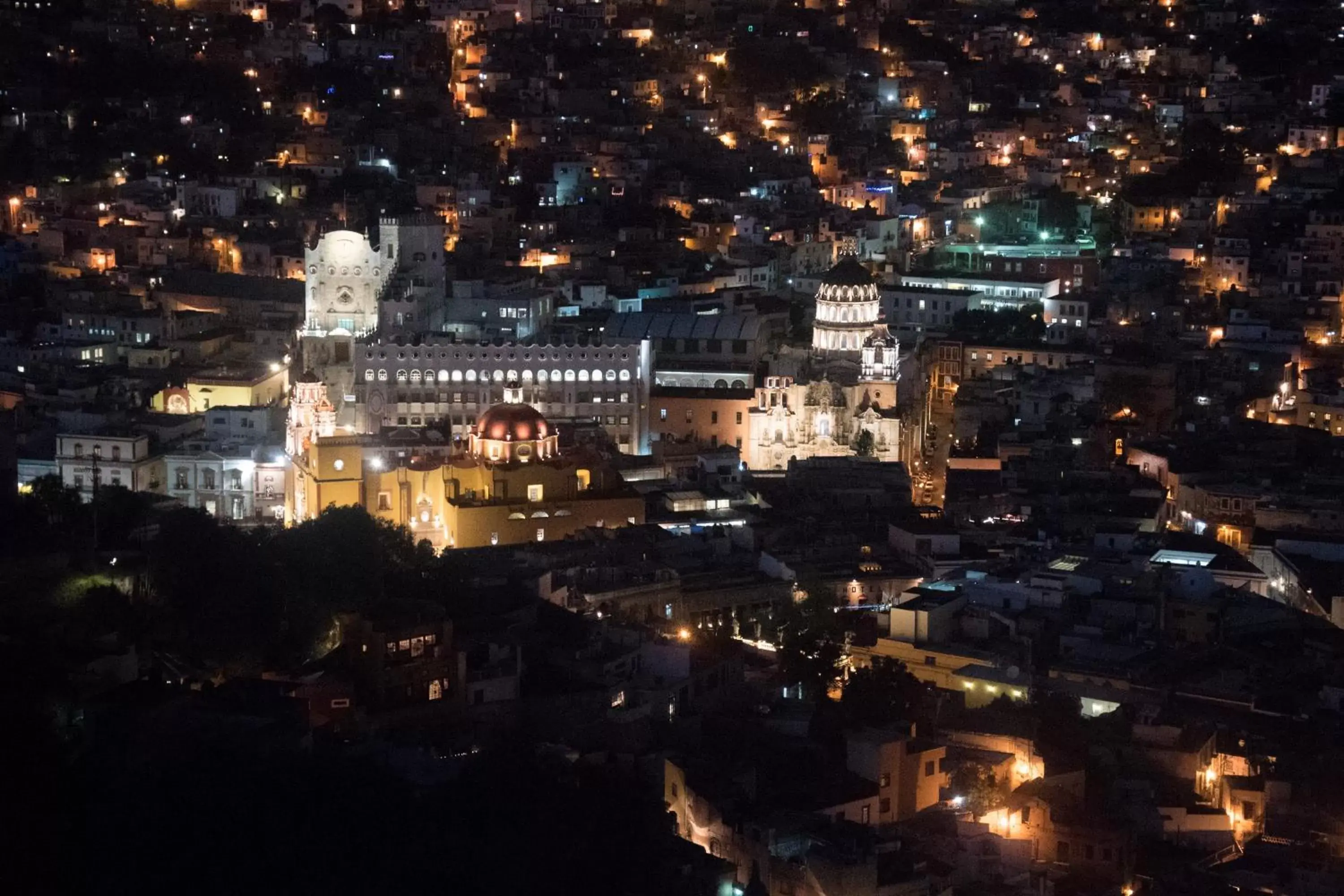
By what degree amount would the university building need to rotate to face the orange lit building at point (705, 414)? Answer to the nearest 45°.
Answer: approximately 90° to its left

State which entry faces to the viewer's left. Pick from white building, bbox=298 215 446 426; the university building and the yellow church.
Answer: the yellow church

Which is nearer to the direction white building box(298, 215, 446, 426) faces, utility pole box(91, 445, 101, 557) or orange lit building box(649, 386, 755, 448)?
the utility pole

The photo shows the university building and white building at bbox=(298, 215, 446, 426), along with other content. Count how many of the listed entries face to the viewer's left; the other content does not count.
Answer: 0

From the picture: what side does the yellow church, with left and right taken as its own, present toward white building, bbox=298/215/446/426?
right

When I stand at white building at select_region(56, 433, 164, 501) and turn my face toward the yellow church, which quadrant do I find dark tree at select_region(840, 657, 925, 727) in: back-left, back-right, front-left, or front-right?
front-right

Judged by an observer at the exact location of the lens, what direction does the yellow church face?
facing to the left of the viewer

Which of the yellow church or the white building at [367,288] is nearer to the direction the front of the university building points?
the yellow church

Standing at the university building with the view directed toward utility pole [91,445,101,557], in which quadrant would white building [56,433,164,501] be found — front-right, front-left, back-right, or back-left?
front-right

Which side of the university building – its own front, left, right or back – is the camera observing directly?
front

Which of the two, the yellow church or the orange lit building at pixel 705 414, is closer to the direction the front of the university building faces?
the yellow church

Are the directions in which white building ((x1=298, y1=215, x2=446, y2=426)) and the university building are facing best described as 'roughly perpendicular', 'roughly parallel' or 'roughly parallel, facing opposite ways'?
roughly parallel

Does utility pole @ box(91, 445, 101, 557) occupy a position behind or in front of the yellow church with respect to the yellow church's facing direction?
in front

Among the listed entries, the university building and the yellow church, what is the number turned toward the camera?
1

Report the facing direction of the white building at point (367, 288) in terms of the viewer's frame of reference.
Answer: facing the viewer

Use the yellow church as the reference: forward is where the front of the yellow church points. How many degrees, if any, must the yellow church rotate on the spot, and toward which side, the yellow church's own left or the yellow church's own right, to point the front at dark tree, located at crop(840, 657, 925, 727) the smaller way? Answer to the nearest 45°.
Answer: approximately 135° to the yellow church's own left

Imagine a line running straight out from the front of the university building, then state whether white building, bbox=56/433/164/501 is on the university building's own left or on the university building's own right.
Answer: on the university building's own right
